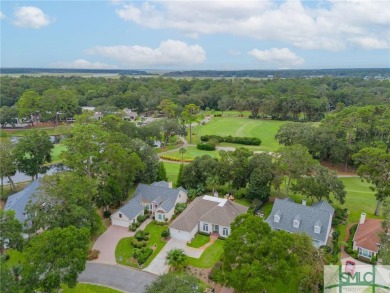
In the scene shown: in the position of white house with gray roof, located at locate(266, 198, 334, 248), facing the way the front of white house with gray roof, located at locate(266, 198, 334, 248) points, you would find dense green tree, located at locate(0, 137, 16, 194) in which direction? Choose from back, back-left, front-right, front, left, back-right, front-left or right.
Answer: right

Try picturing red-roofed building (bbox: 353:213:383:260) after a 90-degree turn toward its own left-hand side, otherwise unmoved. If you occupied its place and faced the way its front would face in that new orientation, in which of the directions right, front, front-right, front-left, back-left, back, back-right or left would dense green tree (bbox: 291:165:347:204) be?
back-left

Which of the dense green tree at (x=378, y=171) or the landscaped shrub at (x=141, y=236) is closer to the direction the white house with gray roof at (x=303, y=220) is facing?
the landscaped shrub

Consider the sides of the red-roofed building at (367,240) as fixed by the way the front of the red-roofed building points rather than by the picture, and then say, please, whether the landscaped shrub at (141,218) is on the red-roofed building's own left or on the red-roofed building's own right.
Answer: on the red-roofed building's own right

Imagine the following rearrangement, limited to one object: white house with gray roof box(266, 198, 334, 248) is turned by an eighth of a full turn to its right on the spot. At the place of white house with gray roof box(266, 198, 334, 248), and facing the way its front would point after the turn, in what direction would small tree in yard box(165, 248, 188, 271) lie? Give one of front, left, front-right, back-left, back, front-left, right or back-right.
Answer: front

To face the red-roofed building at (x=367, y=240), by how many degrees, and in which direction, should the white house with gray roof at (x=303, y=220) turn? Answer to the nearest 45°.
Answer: approximately 90° to its left

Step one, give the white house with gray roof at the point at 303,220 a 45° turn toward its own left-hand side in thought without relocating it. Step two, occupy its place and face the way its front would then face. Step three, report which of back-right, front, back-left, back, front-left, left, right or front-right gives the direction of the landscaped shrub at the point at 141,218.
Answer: back-right

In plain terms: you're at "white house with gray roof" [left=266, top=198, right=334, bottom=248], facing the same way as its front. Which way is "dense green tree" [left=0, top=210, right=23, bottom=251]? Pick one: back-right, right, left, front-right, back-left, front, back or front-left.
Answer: front-right

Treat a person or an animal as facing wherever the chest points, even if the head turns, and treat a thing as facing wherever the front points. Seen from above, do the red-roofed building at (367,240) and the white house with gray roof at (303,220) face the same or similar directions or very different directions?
same or similar directions

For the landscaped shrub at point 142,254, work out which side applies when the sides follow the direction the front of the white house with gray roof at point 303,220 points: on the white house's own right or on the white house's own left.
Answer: on the white house's own right

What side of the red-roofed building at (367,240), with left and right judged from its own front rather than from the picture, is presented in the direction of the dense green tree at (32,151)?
right

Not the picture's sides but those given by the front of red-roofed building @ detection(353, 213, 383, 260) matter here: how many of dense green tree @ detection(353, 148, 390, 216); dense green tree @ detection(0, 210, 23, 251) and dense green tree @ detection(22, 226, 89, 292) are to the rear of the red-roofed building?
1

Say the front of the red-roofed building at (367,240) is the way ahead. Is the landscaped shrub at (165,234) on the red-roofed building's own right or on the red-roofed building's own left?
on the red-roofed building's own right

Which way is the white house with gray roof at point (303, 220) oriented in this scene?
toward the camera

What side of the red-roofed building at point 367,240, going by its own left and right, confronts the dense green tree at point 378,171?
back

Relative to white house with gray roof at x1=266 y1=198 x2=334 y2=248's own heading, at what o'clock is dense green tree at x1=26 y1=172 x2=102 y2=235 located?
The dense green tree is roughly at 2 o'clock from the white house with gray roof.

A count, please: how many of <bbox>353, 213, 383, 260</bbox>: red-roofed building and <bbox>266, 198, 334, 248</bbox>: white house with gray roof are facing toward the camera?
2

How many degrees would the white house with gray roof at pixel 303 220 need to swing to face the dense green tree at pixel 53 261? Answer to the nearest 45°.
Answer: approximately 45° to its right
